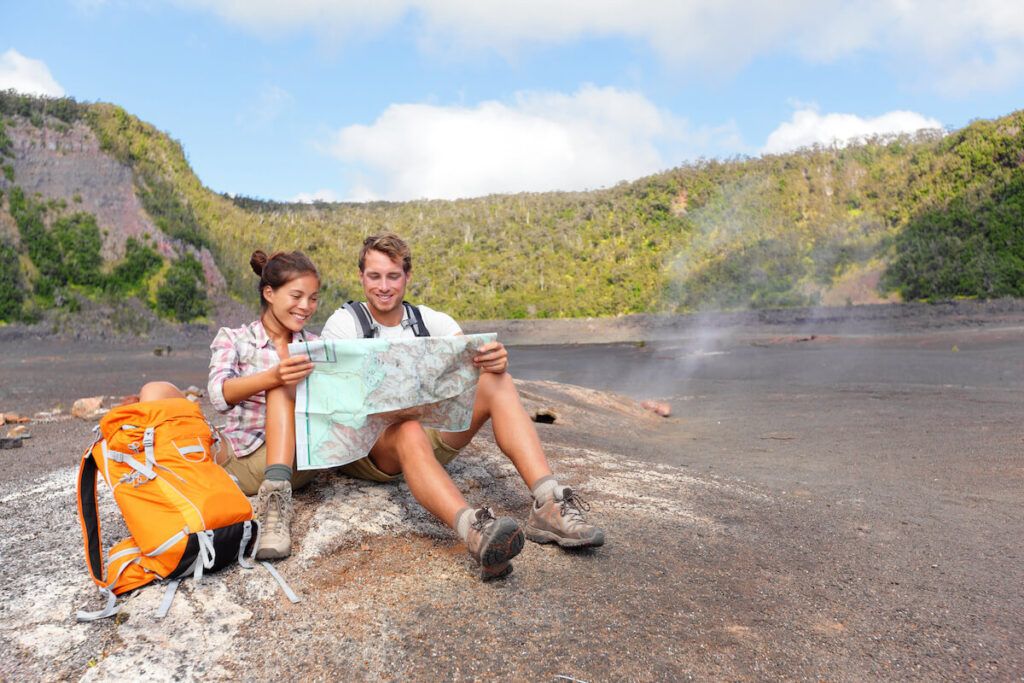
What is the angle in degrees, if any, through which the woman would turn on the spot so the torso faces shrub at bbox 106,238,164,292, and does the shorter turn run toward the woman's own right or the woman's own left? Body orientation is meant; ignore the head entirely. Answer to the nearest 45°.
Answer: approximately 135° to the woman's own left

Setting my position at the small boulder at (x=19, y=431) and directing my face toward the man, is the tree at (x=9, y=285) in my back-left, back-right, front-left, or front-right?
back-left

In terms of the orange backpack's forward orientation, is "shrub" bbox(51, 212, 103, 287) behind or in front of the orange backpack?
behind

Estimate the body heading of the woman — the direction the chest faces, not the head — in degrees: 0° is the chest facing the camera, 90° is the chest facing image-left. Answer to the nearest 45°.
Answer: approximately 315°

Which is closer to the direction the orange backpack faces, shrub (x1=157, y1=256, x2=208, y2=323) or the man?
the man

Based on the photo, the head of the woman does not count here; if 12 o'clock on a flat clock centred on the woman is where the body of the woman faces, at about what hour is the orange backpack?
The orange backpack is roughly at 3 o'clock from the woman.

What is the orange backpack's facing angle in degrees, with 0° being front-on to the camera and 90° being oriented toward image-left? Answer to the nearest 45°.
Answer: approximately 315°

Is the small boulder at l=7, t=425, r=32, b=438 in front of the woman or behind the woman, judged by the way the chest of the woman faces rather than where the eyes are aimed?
behind

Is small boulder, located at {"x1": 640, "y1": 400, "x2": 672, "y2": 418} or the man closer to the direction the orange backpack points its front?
the man

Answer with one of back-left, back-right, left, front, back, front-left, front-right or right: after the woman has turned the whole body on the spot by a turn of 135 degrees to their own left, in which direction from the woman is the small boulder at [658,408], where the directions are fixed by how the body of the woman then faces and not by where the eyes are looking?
front-right

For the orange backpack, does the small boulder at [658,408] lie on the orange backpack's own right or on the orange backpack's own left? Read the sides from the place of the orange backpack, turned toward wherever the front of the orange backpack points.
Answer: on the orange backpack's own left

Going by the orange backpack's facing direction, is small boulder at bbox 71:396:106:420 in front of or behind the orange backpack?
behind

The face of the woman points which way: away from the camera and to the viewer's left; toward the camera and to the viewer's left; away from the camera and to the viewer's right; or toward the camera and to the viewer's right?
toward the camera and to the viewer's right

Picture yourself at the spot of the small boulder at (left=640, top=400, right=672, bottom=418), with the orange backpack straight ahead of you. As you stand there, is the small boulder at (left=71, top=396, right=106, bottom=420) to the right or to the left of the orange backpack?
right
